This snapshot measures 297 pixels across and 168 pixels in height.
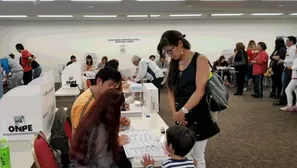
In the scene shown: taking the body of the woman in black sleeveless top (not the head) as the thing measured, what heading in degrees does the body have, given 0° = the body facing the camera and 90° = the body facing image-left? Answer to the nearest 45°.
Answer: approximately 45°

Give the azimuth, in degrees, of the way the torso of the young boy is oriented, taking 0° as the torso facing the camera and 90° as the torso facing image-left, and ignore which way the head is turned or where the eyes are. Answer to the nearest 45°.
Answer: approximately 135°

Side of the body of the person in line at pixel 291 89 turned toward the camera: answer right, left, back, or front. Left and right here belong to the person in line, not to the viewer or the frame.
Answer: left

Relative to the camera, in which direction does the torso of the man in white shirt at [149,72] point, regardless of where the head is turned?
to the viewer's left

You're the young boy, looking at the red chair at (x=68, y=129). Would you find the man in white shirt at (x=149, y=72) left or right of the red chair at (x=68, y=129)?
right

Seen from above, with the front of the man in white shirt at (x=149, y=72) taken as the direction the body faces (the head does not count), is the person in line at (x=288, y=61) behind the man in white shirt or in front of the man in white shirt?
behind

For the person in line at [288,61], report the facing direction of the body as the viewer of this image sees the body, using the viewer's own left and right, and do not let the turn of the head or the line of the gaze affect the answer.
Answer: facing to the left of the viewer

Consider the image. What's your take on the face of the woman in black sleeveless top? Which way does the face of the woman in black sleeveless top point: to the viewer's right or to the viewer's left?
to the viewer's left

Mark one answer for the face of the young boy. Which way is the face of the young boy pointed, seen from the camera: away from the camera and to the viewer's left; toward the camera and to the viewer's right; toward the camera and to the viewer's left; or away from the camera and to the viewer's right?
away from the camera and to the viewer's left
